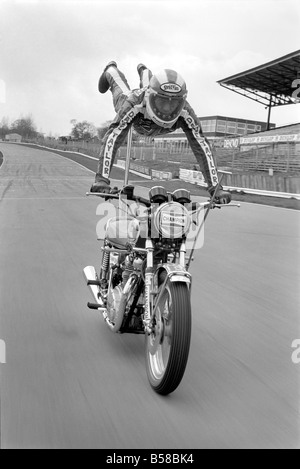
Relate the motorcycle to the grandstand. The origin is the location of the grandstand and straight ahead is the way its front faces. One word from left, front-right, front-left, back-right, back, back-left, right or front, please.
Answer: front-left

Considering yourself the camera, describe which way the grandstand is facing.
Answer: facing the viewer and to the left of the viewer

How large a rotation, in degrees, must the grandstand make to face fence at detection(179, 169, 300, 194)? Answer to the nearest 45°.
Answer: approximately 45° to its left

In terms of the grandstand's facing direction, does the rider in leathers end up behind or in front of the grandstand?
in front
